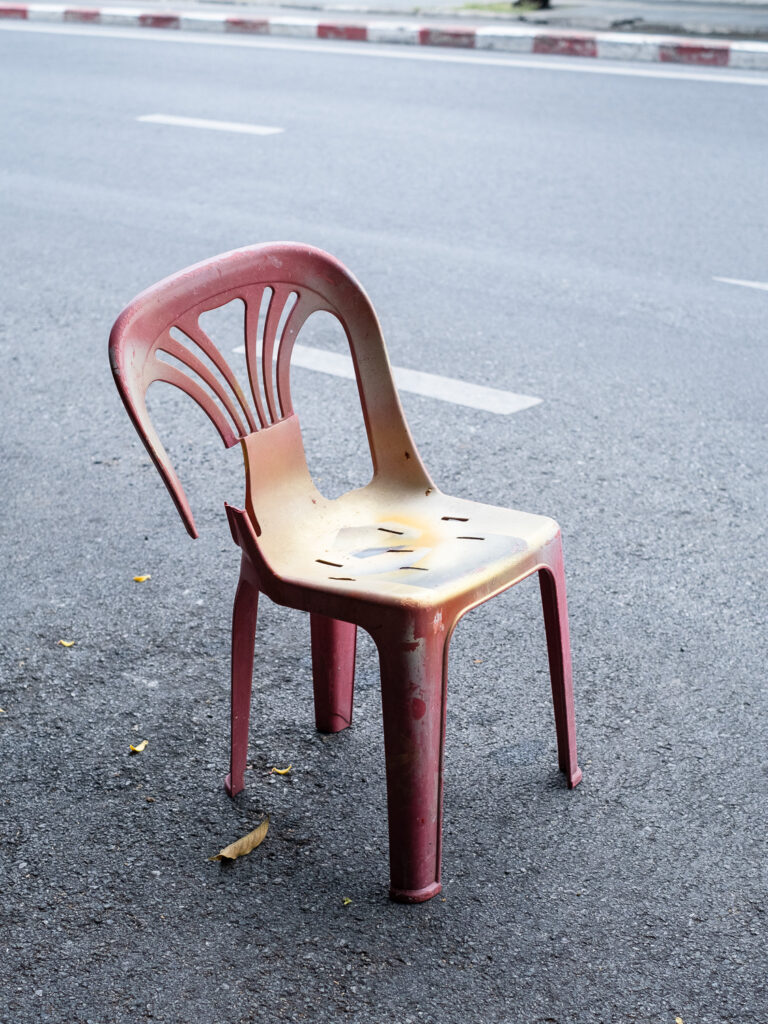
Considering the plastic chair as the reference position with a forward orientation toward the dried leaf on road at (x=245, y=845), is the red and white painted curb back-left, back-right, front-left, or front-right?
back-right

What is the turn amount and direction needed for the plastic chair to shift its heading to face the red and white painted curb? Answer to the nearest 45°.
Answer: approximately 135° to its left

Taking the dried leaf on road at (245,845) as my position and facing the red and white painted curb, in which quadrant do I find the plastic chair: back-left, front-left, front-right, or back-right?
front-right

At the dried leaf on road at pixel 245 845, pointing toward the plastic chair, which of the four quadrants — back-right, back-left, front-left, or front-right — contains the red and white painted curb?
front-left
